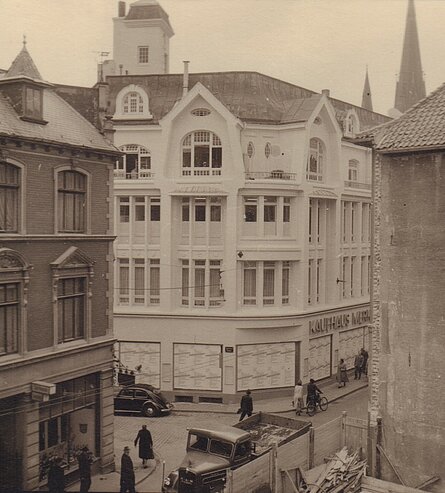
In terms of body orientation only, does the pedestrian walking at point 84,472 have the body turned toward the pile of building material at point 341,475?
no

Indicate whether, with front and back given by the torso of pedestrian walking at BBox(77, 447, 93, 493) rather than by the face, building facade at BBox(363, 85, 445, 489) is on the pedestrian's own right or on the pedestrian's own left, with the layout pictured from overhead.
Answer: on the pedestrian's own right

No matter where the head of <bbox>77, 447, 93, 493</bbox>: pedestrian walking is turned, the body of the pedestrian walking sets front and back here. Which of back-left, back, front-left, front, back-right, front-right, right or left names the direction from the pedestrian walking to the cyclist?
front-right

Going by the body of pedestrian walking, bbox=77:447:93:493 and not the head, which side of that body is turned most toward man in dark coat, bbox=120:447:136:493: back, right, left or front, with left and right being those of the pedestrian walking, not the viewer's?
right

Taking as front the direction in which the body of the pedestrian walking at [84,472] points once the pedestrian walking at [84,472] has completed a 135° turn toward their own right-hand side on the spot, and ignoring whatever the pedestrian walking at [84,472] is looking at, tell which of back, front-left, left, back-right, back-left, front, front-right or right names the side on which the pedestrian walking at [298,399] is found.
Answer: left

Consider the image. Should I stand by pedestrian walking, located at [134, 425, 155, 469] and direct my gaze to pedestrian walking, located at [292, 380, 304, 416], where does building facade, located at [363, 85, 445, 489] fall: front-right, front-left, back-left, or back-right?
front-right

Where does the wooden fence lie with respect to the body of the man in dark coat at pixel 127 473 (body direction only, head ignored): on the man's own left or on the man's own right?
on the man's own left

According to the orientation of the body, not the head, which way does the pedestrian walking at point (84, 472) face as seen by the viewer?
away from the camera
